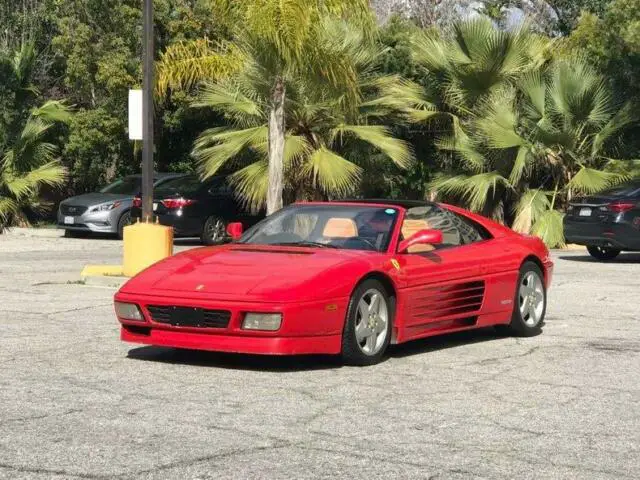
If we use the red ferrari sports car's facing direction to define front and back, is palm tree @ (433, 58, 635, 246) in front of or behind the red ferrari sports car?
behind

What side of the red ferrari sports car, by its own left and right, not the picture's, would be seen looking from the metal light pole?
right

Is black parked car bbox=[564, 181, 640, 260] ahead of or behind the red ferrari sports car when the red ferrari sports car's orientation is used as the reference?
behind

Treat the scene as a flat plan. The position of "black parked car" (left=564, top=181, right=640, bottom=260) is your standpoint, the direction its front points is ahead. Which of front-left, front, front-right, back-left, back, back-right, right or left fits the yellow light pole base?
back

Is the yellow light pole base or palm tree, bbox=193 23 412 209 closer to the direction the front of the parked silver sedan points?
the yellow light pole base

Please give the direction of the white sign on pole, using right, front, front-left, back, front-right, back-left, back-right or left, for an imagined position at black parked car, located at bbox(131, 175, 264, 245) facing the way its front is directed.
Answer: back-right

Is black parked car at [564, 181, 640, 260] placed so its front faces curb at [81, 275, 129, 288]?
no

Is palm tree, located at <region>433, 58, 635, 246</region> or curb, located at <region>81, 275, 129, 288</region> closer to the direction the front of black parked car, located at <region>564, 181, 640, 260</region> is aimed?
the palm tree

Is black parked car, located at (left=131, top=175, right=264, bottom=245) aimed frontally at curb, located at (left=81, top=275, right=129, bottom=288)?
no

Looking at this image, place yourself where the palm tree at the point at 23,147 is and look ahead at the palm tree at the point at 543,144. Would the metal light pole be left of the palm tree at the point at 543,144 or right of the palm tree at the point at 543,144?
right

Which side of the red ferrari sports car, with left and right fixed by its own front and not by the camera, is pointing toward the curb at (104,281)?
right

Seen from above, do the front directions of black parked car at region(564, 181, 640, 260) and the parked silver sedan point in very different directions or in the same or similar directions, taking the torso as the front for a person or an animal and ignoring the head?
very different directions

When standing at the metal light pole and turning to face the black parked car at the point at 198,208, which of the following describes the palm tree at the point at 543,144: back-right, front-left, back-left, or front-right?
front-right

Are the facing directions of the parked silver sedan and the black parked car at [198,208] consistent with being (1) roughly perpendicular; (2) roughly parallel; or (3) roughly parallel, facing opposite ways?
roughly parallel, facing opposite ways

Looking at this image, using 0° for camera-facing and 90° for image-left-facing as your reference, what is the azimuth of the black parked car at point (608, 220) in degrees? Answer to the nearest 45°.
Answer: approximately 225°

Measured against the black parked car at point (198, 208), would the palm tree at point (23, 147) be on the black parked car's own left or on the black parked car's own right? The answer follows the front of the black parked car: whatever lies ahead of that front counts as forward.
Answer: on the black parked car's own left

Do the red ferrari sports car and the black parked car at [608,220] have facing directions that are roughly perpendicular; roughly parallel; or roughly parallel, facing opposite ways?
roughly parallel, facing opposite ways
